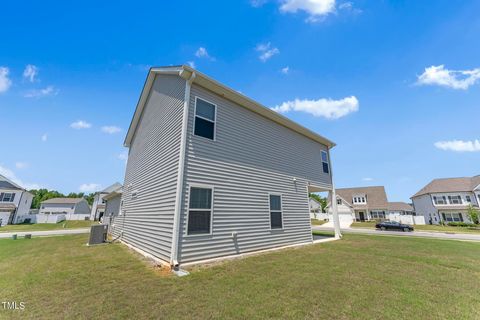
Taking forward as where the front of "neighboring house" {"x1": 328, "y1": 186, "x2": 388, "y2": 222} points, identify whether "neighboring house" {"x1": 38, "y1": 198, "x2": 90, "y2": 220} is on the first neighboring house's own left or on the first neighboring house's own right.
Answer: on the first neighboring house's own right

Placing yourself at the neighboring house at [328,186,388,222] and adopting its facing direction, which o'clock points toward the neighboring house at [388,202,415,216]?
the neighboring house at [388,202,415,216] is roughly at 8 o'clock from the neighboring house at [328,186,388,222].

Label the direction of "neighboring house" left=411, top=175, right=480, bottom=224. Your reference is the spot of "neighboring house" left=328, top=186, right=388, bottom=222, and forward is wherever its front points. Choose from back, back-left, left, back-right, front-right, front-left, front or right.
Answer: left

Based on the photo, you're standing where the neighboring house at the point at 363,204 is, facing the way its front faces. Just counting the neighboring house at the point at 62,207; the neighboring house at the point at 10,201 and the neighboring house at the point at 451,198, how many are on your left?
1

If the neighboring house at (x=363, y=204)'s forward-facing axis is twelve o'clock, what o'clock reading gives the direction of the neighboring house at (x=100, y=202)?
the neighboring house at (x=100, y=202) is roughly at 2 o'clock from the neighboring house at (x=363, y=204).

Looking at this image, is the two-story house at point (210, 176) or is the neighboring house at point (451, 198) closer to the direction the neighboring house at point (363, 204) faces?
the two-story house

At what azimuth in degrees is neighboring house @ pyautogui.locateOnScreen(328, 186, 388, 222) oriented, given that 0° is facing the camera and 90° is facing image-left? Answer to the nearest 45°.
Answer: approximately 0°

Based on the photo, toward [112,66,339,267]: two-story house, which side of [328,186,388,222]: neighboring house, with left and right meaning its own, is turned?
front

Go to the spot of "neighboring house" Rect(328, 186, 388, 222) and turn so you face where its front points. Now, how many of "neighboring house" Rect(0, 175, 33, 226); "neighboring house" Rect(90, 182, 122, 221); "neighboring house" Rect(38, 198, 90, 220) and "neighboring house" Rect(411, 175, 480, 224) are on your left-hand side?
1

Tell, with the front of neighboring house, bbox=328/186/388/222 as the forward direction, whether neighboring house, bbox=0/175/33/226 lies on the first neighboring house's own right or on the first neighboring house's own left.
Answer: on the first neighboring house's own right
